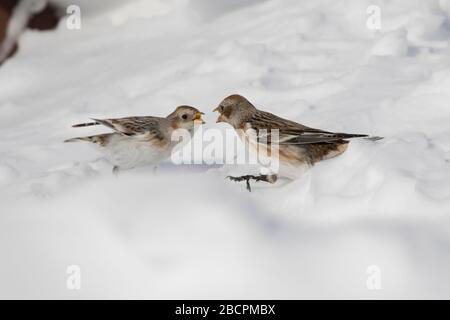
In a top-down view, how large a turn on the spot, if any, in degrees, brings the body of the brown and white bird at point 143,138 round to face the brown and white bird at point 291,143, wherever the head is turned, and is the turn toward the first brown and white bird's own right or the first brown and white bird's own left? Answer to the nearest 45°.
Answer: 0° — it already faces it

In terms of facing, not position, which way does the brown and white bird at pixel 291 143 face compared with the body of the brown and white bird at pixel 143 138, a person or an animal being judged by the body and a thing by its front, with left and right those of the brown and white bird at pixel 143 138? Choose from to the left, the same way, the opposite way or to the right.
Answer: the opposite way

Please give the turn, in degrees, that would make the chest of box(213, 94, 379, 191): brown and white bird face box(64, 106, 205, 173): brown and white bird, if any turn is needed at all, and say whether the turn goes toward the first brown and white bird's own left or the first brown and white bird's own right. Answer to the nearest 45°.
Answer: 0° — it already faces it

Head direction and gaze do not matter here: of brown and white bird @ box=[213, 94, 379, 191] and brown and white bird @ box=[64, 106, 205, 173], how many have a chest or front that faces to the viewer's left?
1

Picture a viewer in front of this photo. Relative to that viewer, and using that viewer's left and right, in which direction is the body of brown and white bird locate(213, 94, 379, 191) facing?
facing to the left of the viewer

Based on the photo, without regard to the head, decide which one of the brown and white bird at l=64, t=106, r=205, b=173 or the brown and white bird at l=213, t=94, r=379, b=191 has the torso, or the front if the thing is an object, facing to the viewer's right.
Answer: the brown and white bird at l=64, t=106, r=205, b=173

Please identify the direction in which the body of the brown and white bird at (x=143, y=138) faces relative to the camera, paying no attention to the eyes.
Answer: to the viewer's right
